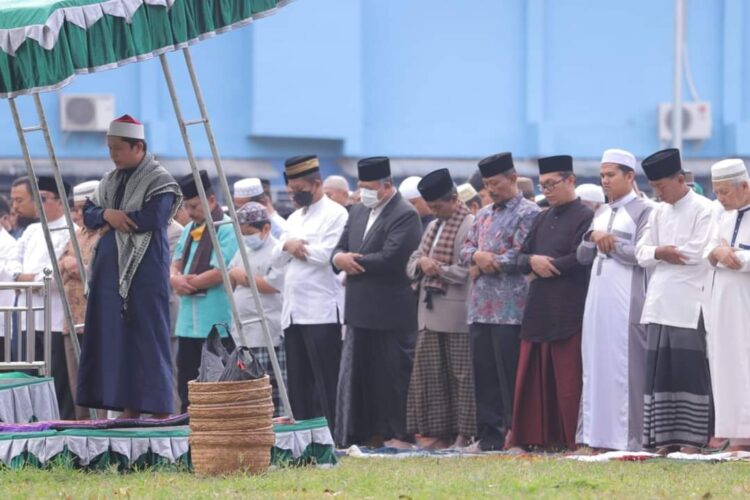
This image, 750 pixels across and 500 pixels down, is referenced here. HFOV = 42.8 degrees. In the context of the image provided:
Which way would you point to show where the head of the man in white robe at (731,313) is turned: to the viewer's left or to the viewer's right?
to the viewer's left

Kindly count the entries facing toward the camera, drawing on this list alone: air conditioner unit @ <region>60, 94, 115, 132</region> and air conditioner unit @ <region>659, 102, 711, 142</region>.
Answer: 2

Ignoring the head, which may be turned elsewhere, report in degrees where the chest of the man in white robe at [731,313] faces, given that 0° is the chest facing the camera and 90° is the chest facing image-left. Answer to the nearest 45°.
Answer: approximately 45°

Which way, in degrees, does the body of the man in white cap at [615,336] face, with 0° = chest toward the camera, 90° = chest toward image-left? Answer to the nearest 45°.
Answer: approximately 45°

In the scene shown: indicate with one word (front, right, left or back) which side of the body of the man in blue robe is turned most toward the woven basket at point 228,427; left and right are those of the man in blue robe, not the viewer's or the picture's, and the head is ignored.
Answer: left

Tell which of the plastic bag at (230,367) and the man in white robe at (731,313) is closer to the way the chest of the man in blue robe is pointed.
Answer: the plastic bag

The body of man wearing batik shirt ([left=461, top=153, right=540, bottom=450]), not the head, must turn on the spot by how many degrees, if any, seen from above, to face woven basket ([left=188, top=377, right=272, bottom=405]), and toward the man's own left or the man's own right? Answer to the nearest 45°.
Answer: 0° — they already face it

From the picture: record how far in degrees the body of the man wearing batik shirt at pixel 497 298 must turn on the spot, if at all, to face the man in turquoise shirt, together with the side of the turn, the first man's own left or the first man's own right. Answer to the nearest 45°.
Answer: approximately 45° to the first man's own right
